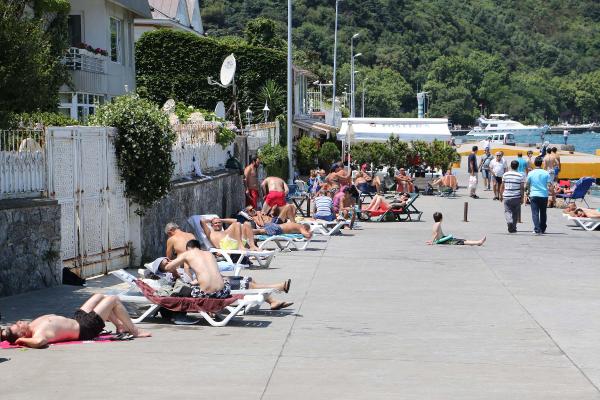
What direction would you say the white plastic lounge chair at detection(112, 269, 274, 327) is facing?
to the viewer's right

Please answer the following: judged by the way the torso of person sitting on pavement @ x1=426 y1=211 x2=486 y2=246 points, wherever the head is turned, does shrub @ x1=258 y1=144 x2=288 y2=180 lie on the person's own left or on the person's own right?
on the person's own left

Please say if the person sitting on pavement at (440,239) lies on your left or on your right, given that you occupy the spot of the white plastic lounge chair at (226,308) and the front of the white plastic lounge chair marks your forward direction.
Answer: on your left

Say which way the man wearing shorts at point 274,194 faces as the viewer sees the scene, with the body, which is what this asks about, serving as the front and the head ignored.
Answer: away from the camera

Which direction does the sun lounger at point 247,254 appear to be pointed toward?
to the viewer's right

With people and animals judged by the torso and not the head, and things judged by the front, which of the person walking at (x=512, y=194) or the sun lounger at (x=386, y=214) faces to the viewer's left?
the sun lounger

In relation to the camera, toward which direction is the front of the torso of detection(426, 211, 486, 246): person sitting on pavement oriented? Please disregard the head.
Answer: to the viewer's right
